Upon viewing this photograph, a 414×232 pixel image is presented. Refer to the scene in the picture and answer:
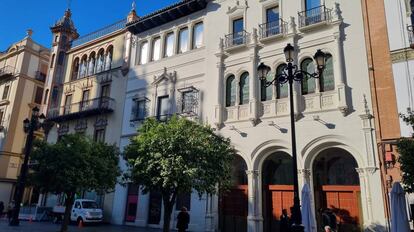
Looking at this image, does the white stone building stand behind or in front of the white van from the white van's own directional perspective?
in front

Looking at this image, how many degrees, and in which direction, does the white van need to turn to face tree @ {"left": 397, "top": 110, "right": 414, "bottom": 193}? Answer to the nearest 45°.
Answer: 0° — it already faces it

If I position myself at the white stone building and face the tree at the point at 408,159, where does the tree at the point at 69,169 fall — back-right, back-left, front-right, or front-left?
back-right

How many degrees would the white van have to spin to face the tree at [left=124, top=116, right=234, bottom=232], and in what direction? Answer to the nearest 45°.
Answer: approximately 45° to its right

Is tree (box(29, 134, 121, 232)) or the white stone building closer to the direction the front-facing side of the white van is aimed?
the white stone building

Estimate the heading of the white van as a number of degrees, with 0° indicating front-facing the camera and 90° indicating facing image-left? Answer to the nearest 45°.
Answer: approximately 315°

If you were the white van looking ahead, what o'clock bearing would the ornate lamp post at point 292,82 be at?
The ornate lamp post is roughly at 1 o'clock from the white van.
